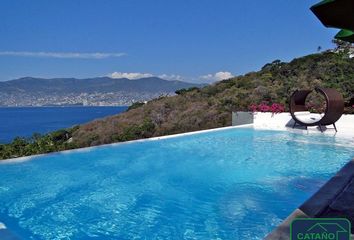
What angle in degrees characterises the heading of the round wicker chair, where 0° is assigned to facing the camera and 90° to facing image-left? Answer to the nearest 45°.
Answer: approximately 45°

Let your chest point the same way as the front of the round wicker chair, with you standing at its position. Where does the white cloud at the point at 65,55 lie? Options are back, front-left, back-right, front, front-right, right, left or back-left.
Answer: right

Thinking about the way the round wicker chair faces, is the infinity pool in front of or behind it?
in front
